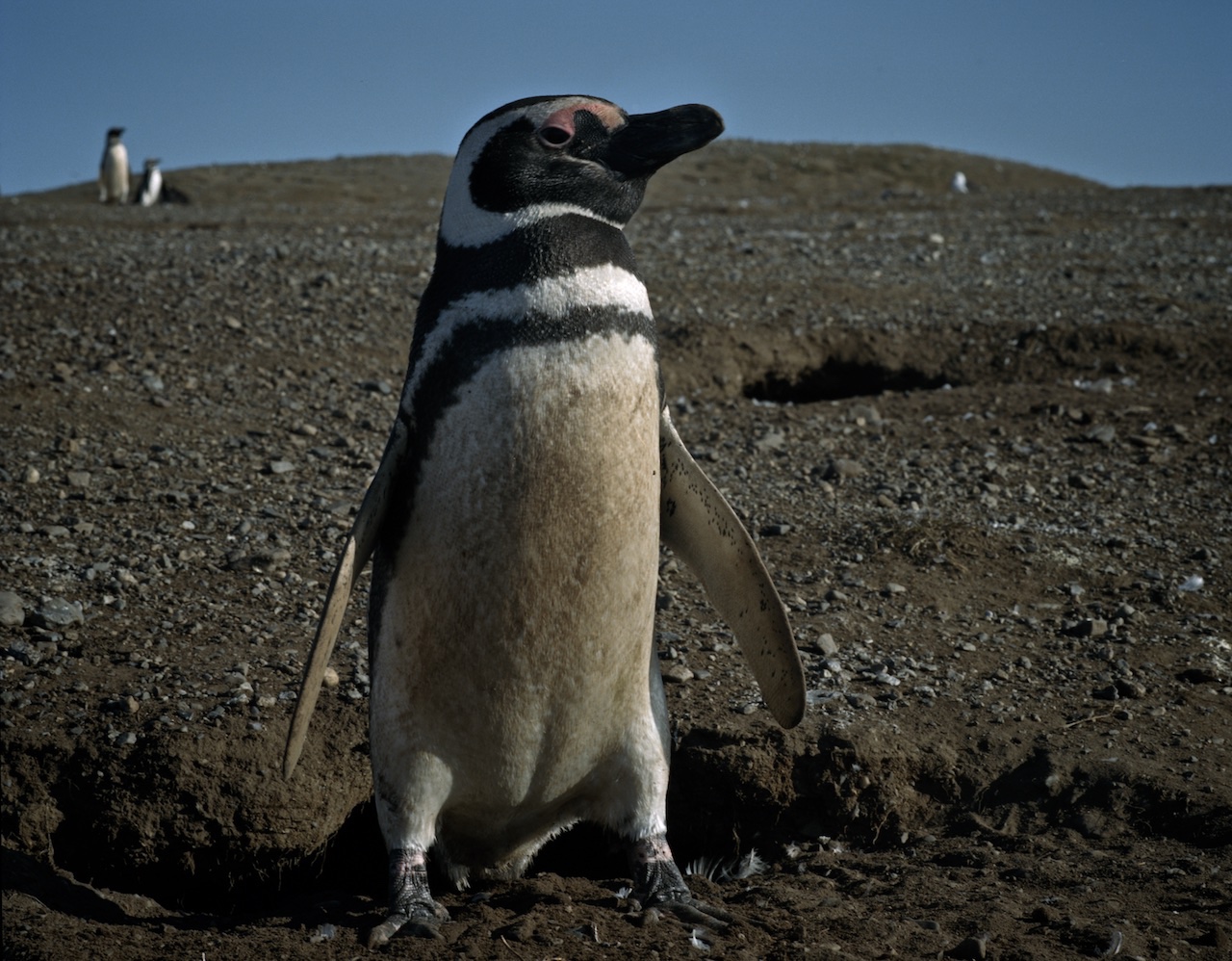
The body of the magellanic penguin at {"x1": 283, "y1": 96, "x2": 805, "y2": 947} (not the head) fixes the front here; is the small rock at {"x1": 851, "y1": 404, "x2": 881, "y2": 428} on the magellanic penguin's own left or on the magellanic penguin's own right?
on the magellanic penguin's own left

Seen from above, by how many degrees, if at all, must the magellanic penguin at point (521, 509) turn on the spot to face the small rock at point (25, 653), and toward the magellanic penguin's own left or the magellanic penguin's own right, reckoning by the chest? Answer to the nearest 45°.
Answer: approximately 180°

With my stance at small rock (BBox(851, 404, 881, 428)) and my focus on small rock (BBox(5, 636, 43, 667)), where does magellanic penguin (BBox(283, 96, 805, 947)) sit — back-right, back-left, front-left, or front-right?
front-left

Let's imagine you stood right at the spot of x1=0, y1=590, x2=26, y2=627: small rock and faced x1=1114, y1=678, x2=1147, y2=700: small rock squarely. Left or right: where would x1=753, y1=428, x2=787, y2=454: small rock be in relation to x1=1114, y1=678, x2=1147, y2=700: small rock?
left

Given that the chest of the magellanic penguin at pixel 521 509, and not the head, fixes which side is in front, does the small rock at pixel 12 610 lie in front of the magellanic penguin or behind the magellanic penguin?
behind

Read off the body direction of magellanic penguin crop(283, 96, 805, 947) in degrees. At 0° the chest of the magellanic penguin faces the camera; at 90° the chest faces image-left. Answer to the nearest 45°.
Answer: approximately 315°

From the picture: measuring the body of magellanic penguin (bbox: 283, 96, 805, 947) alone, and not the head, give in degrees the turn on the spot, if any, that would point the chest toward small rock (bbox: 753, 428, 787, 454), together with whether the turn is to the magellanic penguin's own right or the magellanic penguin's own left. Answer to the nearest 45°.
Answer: approximately 135° to the magellanic penguin's own left

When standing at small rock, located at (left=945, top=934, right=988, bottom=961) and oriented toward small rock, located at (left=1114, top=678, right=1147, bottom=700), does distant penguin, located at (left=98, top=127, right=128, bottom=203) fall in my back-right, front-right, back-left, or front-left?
front-left

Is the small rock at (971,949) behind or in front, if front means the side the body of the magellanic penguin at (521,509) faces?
in front
